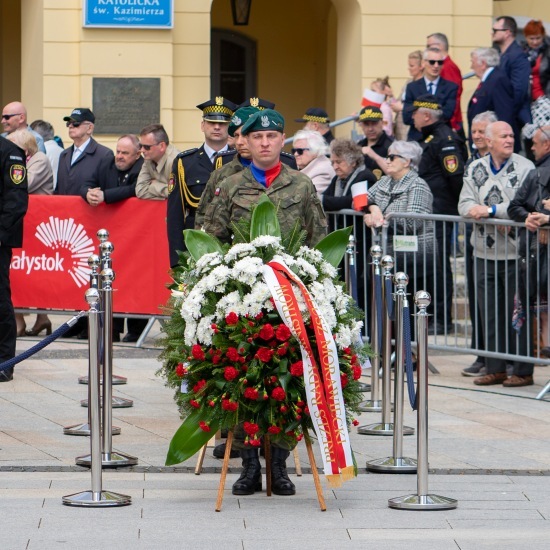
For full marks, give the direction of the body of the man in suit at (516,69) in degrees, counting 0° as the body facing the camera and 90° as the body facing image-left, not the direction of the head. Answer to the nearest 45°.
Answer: approximately 90°

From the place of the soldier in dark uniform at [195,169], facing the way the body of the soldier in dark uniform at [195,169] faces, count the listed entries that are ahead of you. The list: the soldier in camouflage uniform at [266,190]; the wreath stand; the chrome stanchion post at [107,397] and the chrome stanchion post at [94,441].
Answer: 4

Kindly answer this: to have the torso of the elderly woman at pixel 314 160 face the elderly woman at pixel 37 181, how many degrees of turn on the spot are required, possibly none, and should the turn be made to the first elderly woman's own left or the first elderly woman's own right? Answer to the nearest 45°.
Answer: approximately 45° to the first elderly woman's own right

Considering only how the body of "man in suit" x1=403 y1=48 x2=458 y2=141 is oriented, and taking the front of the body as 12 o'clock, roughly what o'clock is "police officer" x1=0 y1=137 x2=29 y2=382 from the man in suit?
The police officer is roughly at 1 o'clock from the man in suit.

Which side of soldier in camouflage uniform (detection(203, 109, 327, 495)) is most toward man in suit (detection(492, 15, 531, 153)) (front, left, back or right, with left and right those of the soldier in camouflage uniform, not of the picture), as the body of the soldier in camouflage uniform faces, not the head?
back
